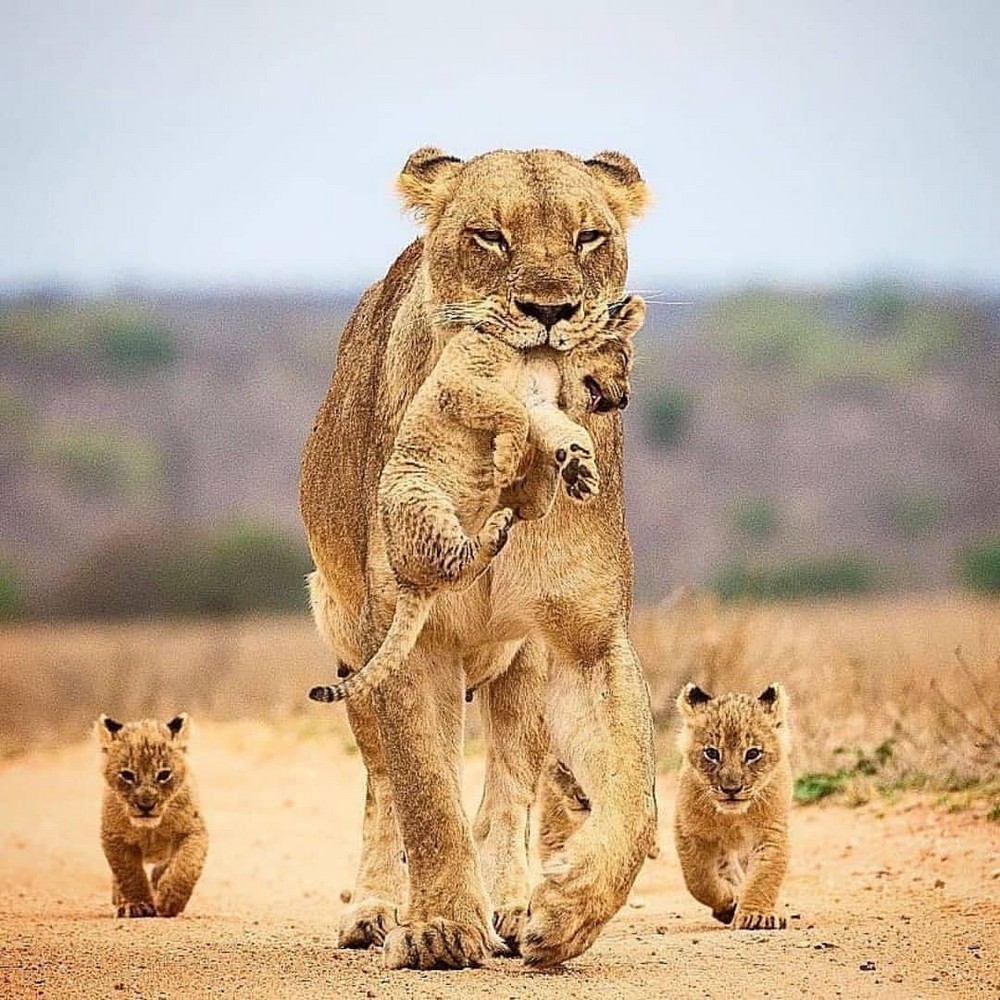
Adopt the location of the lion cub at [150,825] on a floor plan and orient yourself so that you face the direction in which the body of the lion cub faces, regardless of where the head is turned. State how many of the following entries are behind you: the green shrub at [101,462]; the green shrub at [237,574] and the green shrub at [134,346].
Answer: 3

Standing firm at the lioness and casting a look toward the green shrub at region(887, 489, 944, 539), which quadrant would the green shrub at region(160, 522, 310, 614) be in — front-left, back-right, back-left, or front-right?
front-left

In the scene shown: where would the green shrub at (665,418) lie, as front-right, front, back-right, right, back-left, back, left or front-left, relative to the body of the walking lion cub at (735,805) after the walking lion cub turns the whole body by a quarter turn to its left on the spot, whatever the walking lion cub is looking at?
left

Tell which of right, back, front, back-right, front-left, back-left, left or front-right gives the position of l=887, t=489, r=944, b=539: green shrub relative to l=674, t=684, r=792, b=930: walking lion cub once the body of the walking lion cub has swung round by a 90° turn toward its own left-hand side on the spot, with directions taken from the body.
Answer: left

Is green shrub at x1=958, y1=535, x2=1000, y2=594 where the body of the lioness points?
no

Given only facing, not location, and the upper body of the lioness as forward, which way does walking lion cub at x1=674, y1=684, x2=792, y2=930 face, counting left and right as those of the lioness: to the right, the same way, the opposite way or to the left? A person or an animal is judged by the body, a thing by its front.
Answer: the same way

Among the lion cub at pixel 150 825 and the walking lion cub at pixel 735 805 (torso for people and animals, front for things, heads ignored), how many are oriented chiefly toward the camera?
2

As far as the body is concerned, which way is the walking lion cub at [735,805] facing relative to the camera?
toward the camera

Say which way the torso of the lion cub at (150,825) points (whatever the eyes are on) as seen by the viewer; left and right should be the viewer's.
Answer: facing the viewer

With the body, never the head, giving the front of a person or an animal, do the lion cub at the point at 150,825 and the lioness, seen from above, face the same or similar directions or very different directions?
same or similar directions

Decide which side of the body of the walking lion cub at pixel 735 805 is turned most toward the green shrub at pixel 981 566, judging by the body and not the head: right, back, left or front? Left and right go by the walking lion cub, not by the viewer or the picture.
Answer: back

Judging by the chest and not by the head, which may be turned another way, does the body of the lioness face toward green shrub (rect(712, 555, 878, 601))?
no

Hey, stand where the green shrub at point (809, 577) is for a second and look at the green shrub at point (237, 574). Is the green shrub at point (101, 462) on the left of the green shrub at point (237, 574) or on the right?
right

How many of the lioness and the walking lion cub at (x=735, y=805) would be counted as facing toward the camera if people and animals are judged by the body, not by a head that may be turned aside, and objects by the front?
2

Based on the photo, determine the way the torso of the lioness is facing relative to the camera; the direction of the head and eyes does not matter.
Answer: toward the camera

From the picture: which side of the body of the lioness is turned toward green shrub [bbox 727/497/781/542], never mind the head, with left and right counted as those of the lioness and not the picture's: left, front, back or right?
back

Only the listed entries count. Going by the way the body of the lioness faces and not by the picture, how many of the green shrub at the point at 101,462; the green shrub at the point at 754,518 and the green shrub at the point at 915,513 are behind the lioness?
3
